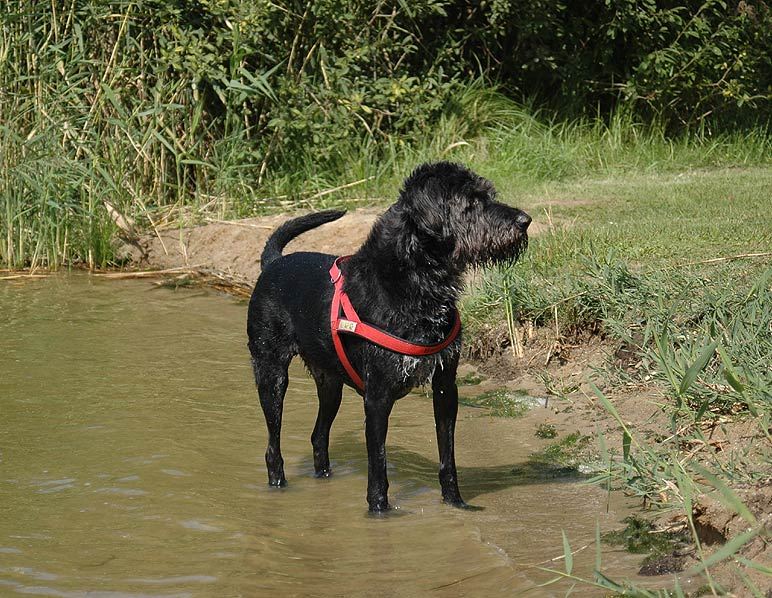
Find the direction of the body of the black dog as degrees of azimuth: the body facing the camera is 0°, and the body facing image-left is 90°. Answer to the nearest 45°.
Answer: approximately 315°
